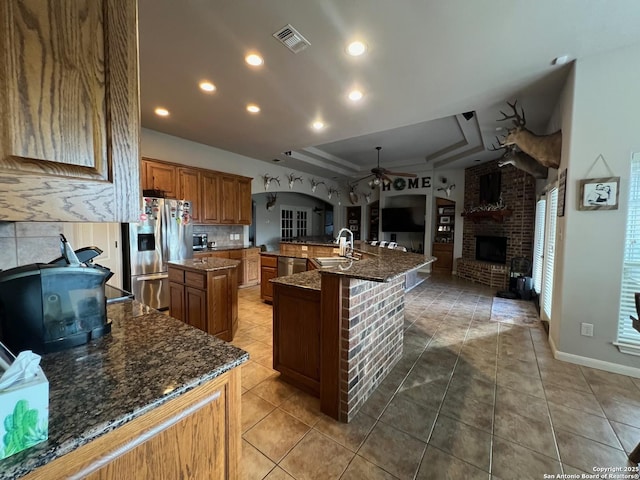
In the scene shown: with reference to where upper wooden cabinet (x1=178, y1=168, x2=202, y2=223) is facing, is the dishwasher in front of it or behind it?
in front

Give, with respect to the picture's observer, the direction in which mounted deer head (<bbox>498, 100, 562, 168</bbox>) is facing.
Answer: facing to the left of the viewer

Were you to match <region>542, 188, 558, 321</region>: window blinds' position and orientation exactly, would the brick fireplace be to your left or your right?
on your right

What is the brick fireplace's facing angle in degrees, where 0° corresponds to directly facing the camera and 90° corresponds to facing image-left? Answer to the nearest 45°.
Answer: approximately 45°

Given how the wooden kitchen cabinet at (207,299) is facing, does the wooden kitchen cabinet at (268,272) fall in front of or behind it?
behind

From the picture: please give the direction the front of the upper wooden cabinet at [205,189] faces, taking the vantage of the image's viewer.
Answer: facing the viewer and to the right of the viewer

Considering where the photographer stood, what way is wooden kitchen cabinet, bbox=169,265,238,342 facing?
facing the viewer and to the left of the viewer

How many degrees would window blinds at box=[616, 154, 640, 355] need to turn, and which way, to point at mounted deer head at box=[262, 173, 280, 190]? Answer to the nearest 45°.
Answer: approximately 45° to its right

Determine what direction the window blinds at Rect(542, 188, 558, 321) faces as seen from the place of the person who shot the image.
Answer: facing to the left of the viewer

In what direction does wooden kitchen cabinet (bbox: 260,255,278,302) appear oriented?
toward the camera

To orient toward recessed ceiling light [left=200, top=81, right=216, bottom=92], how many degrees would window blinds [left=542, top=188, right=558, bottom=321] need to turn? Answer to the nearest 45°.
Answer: approximately 45° to its left

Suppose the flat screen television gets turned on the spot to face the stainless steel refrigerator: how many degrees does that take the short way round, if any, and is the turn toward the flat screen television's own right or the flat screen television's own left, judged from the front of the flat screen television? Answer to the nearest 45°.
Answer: approximately 45° to the flat screen television's own right

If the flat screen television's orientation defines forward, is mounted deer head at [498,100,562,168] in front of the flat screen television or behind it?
in front
